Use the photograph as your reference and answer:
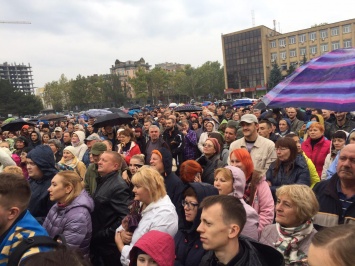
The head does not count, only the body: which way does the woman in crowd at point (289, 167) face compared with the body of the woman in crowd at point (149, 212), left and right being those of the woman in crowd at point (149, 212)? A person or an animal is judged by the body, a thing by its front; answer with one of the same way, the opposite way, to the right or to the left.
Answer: the same way

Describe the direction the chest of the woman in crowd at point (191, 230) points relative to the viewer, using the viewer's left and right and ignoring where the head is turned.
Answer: facing the viewer and to the left of the viewer

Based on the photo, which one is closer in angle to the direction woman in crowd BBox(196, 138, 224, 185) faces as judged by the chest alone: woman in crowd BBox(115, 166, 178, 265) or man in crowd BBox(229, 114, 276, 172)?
the woman in crowd

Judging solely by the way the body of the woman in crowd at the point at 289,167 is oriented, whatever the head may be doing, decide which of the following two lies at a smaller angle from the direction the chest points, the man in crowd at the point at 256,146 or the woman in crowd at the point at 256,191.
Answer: the woman in crowd

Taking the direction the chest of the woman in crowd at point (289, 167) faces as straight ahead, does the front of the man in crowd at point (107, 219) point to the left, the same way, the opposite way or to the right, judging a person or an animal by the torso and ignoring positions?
the same way

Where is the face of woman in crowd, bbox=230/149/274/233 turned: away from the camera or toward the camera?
toward the camera

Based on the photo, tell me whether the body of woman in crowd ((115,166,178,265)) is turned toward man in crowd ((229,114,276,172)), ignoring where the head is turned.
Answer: no

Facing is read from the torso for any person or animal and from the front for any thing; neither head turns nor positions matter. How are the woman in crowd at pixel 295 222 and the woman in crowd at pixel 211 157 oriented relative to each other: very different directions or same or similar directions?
same or similar directions

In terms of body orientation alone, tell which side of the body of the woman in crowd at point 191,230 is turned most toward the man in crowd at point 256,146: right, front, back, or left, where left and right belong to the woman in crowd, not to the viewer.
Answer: back

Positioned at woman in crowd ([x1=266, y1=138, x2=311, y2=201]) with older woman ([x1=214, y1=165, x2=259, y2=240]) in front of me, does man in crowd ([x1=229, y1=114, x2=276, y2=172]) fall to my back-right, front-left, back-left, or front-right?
back-right

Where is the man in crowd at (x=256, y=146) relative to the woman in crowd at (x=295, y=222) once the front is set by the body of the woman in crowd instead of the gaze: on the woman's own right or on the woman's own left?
on the woman's own right

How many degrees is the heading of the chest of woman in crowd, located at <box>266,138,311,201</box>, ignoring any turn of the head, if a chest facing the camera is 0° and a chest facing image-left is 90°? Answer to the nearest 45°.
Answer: approximately 45°

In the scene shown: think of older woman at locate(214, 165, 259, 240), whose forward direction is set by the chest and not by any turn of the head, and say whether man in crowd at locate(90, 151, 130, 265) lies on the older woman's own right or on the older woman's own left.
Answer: on the older woman's own right

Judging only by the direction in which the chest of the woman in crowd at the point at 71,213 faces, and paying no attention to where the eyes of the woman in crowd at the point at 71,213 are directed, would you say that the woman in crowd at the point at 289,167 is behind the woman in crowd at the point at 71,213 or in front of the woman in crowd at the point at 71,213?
behind

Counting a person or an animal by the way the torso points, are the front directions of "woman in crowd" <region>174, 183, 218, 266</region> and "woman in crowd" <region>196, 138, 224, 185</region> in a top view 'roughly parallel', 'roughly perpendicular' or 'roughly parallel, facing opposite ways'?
roughly parallel
